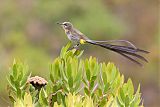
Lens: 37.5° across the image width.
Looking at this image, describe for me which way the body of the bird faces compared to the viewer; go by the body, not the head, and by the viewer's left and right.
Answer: facing to the left of the viewer
